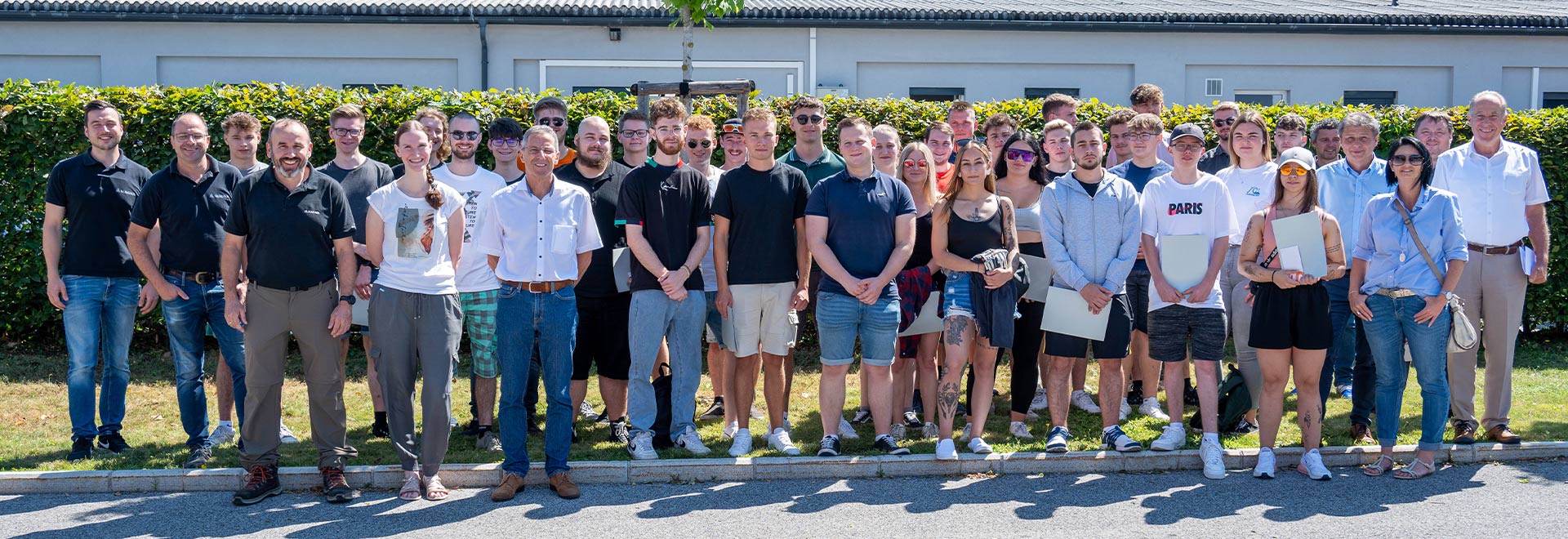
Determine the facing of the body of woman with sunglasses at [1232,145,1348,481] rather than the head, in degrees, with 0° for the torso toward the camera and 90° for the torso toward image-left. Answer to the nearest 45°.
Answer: approximately 0°

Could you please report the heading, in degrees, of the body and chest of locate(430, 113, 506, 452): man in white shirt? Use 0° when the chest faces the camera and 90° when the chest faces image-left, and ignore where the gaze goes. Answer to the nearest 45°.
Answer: approximately 0°

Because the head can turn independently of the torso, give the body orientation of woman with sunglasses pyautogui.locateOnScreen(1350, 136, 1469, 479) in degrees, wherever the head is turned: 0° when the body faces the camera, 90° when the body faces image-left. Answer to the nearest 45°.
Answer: approximately 45°

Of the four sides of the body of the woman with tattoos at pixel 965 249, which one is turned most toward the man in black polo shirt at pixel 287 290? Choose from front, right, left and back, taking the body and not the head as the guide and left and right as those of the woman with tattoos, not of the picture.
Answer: right

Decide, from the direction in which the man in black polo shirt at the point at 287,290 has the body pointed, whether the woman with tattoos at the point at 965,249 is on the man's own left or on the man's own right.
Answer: on the man's own left

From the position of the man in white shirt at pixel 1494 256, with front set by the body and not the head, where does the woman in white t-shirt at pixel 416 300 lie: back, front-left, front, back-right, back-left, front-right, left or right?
front-right

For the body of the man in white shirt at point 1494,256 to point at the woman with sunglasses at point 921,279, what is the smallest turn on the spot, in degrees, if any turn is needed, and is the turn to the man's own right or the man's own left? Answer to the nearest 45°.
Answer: approximately 45° to the man's own right
